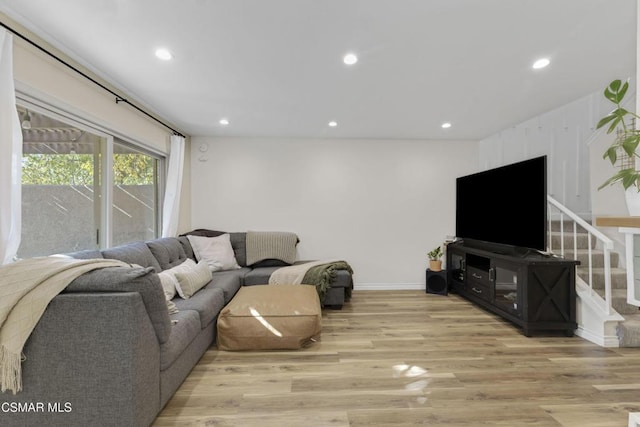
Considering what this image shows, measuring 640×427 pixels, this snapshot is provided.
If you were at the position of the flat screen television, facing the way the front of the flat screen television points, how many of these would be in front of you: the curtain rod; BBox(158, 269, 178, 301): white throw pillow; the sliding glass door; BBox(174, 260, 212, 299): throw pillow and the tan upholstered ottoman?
5

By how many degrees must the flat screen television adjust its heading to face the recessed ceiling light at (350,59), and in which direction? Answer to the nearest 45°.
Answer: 0° — it already faces it

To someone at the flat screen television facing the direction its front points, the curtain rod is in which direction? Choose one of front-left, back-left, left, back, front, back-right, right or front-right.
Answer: front

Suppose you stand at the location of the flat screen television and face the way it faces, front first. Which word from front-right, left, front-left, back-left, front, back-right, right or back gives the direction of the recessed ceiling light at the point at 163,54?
front

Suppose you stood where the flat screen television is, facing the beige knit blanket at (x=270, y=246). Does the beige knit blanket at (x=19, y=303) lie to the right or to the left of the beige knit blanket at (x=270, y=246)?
left

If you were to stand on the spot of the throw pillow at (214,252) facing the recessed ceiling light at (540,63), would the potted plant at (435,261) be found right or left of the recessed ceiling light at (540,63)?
left

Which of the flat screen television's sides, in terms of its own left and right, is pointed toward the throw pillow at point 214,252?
front

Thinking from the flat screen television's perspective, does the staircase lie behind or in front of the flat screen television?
behind

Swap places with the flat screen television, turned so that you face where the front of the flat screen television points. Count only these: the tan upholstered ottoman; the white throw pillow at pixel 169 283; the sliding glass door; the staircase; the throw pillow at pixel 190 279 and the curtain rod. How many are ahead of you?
5

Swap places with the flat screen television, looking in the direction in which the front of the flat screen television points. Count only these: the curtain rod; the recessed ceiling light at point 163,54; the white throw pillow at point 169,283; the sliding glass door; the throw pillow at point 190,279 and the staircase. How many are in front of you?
5

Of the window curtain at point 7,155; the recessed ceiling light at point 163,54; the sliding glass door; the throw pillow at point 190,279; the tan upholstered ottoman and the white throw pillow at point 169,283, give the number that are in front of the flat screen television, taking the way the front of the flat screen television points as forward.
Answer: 6

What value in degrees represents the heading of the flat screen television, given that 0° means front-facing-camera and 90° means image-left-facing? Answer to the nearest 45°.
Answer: approximately 45°

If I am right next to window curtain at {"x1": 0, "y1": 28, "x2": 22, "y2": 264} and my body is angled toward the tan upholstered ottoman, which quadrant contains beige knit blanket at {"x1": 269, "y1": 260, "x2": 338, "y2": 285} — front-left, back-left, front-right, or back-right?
front-left

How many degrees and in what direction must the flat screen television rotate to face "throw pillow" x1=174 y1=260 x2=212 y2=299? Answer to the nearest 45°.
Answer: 0° — it already faces it

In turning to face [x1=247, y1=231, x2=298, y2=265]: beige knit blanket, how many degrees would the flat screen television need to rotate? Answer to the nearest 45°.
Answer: approximately 45° to its right

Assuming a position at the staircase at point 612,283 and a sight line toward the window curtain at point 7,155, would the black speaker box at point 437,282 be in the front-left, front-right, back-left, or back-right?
front-right

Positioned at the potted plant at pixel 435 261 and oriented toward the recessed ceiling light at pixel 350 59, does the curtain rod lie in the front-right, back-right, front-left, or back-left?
front-right

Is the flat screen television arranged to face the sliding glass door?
yes

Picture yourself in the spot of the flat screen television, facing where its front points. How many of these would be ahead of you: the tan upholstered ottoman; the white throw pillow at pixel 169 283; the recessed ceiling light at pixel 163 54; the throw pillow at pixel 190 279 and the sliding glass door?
5

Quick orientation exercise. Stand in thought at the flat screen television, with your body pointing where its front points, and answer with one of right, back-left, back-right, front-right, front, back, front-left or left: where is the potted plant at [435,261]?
right
